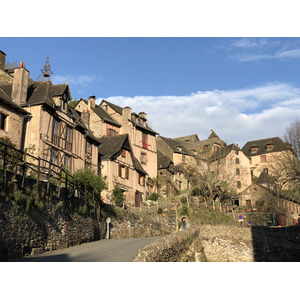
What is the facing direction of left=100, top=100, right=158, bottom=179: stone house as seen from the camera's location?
facing the viewer and to the right of the viewer

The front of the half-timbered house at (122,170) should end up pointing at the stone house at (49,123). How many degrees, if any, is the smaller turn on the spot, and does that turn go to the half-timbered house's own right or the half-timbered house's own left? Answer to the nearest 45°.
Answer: approximately 90° to the half-timbered house's own right

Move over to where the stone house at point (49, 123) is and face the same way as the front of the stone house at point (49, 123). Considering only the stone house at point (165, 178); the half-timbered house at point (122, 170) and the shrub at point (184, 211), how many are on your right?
0

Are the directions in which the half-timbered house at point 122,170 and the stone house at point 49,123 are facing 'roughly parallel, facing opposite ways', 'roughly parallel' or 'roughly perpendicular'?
roughly parallel

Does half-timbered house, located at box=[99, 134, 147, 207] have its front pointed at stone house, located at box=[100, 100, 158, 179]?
no

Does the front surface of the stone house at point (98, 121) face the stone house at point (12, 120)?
no

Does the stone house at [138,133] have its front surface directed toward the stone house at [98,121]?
no

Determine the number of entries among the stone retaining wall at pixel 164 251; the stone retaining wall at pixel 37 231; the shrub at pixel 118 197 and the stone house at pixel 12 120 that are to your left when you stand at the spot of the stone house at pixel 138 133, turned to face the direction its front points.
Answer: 0

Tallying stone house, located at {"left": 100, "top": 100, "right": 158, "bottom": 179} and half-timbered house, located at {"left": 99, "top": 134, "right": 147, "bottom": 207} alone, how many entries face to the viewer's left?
0

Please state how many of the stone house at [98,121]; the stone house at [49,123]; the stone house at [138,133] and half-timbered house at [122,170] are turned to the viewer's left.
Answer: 0

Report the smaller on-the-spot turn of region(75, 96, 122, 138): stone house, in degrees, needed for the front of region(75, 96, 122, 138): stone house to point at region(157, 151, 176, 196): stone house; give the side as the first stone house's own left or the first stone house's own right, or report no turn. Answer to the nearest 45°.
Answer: approximately 90° to the first stone house's own left

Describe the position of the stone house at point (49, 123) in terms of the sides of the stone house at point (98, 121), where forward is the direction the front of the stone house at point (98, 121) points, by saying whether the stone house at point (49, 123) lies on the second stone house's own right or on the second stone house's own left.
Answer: on the second stone house's own right

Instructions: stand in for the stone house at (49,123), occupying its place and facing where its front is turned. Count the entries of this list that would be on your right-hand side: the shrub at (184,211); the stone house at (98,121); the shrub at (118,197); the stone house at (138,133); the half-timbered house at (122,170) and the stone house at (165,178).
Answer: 0
